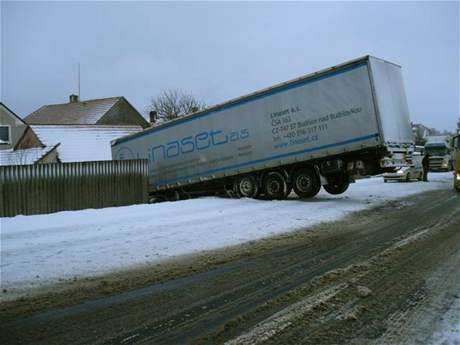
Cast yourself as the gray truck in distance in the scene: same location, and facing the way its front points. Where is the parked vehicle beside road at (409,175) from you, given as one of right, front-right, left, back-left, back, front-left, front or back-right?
front

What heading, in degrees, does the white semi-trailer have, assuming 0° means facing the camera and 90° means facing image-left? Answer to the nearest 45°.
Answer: approximately 135°

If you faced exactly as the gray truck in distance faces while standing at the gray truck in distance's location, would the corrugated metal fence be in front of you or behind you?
in front

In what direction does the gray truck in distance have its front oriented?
toward the camera

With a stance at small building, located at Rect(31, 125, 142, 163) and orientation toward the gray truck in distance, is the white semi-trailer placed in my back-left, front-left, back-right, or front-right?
front-right

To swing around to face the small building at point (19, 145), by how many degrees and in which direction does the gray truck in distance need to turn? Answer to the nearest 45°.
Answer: approximately 45° to its right

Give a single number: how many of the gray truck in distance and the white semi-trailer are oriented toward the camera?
1

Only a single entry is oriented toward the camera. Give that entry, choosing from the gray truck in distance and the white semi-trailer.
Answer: the gray truck in distance
